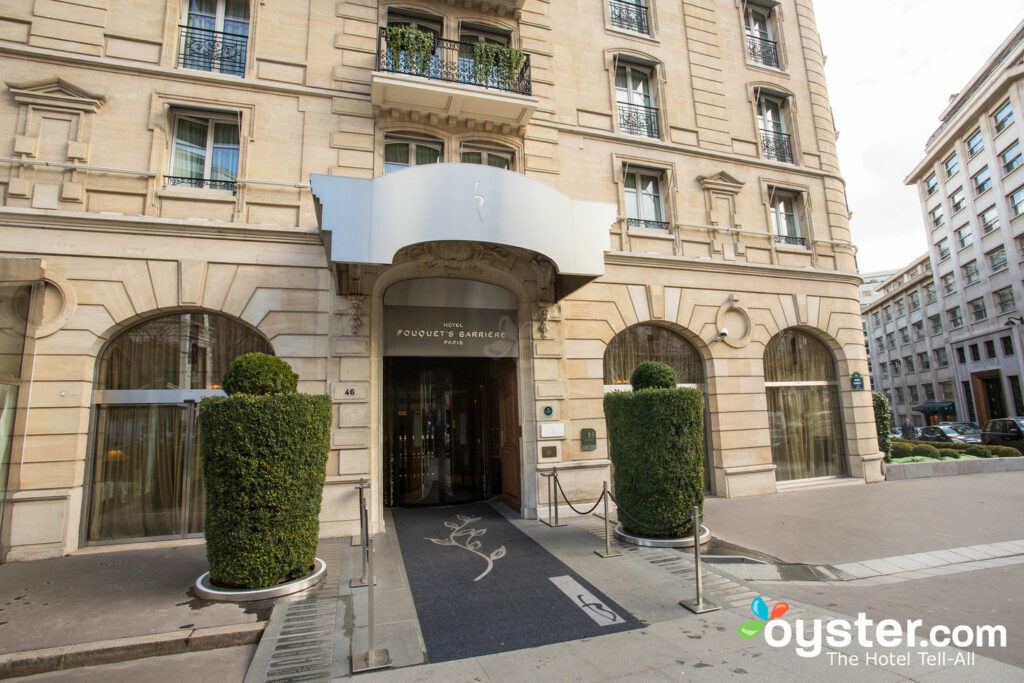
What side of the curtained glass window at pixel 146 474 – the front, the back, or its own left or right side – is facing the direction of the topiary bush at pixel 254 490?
front

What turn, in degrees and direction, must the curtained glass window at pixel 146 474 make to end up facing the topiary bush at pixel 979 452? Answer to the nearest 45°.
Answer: approximately 90° to its left

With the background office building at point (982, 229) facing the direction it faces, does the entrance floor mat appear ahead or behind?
ahead

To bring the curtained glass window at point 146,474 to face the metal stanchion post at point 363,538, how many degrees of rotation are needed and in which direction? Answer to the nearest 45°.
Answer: approximately 45° to its left

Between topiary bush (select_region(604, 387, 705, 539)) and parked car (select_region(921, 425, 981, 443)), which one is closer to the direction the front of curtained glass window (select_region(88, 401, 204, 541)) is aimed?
the topiary bush

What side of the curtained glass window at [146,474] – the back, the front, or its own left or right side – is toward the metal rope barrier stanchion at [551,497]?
left

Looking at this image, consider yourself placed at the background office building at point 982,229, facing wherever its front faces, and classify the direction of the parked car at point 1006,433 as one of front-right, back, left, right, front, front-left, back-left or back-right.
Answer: front-left

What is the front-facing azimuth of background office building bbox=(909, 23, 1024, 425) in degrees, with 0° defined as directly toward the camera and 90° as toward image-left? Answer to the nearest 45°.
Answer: approximately 45°

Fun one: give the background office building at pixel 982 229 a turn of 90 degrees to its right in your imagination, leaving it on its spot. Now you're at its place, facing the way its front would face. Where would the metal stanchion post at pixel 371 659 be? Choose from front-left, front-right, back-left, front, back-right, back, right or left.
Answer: back-left

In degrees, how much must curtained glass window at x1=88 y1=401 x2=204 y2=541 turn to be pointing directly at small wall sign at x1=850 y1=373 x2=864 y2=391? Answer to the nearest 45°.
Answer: approximately 90° to its left

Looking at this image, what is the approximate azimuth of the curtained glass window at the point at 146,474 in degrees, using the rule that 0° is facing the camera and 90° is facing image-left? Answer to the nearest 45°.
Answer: approximately 0°

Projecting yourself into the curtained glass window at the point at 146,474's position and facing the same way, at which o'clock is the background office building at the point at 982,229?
The background office building is roughly at 9 o'clock from the curtained glass window.

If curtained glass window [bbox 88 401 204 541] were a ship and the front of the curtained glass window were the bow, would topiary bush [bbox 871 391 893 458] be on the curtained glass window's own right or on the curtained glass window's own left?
on the curtained glass window's own left

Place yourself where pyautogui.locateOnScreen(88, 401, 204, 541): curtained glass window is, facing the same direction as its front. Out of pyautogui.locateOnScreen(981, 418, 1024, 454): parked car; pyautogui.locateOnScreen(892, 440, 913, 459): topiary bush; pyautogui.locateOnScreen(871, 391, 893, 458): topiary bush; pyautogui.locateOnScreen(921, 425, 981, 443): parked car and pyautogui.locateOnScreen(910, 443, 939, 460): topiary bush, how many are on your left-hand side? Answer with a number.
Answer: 5
